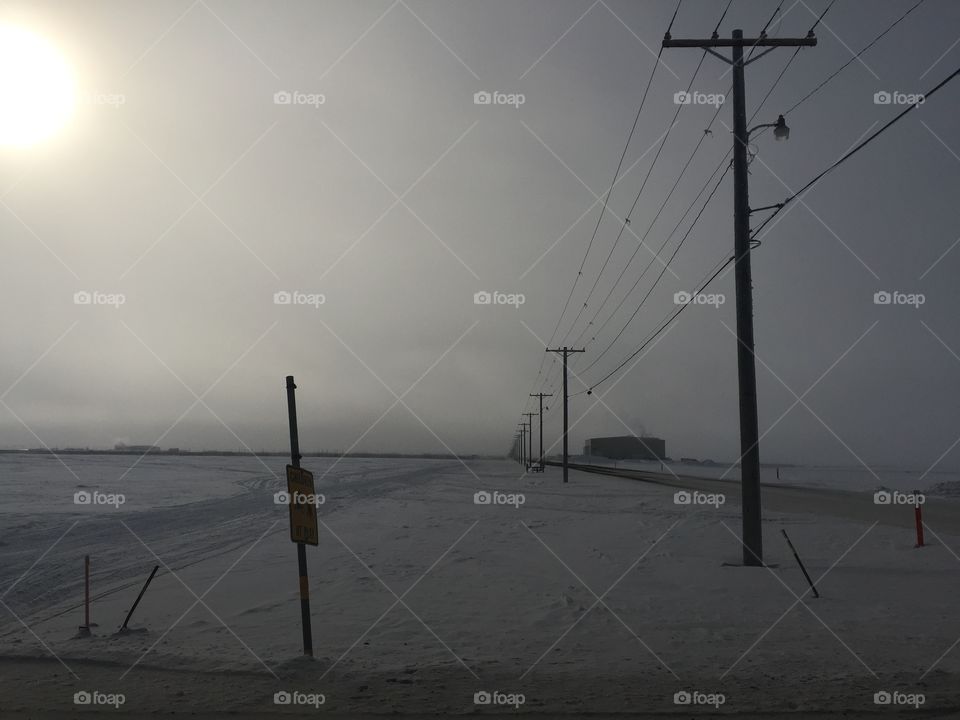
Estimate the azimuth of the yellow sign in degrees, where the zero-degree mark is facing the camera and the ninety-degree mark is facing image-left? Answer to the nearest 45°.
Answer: approximately 0°

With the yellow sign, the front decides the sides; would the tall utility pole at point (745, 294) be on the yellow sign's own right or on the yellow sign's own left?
on the yellow sign's own left
